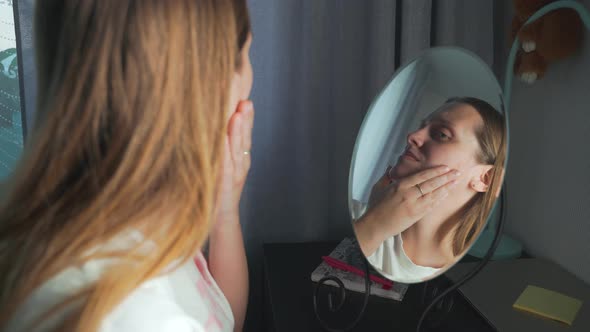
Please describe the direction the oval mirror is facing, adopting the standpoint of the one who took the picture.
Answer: facing the viewer and to the left of the viewer

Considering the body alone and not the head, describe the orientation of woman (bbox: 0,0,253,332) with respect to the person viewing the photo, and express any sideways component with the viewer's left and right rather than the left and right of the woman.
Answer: facing away from the viewer and to the right of the viewer

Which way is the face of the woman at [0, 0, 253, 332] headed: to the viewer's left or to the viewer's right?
to the viewer's right
